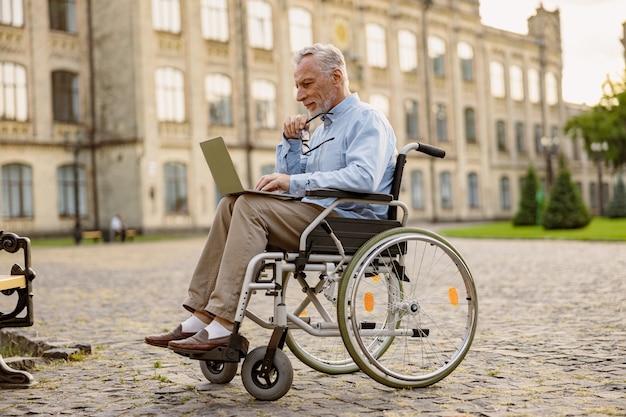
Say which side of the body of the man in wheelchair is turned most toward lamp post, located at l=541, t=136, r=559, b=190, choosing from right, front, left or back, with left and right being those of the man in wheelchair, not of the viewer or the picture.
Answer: right

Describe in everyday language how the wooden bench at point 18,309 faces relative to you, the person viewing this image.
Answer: facing to the right of the viewer

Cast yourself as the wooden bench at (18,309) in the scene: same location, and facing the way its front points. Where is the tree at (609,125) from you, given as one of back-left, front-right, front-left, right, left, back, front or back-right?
front-left

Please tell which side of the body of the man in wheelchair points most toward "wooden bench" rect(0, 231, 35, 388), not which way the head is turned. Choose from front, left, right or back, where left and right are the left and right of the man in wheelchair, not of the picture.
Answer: front

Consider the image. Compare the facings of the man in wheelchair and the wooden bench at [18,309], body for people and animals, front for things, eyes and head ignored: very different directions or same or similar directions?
very different directions

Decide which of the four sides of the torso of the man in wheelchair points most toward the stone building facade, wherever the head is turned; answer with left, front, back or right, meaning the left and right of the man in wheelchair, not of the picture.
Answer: right

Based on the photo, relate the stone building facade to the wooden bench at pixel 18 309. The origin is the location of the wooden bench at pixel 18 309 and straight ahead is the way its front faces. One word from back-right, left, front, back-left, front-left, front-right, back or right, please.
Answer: left

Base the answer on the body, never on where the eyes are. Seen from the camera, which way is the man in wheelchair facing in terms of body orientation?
to the viewer's left

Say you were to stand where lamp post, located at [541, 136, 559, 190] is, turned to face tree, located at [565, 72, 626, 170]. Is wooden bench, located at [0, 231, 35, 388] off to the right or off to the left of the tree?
right

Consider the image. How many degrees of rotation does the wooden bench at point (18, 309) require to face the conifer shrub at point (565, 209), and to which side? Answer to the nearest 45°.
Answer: approximately 45° to its left

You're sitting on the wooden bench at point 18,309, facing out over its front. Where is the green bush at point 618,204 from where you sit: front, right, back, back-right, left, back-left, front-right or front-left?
front-left

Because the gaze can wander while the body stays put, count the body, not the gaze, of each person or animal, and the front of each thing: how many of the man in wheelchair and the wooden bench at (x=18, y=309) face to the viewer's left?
1

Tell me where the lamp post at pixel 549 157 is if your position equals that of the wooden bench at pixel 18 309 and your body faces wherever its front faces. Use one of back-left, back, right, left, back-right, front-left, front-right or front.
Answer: front-left
